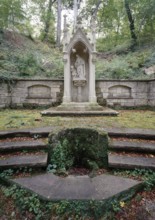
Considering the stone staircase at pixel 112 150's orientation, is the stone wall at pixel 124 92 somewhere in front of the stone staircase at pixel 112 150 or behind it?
behind

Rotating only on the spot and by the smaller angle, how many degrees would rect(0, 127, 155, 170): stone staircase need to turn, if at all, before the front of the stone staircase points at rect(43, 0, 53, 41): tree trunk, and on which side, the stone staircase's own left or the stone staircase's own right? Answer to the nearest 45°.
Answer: approximately 180°

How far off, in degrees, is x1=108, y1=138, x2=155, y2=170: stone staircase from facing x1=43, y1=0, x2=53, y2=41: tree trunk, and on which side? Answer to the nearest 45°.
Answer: approximately 135° to its right

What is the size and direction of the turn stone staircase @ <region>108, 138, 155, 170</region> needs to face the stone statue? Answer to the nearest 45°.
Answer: approximately 135° to its right

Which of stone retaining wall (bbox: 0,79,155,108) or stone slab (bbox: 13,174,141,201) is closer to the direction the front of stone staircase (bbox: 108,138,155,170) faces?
the stone slab

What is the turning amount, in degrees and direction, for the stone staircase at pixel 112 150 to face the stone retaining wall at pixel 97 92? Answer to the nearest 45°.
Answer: approximately 180°

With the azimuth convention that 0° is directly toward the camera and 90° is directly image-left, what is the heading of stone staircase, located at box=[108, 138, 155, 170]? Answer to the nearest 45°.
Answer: approximately 0°

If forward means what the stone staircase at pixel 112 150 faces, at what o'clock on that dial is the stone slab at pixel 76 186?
The stone slab is roughly at 1 o'clock from the stone staircase.

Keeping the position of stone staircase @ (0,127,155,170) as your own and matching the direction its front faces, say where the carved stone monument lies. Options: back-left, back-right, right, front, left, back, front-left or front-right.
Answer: back

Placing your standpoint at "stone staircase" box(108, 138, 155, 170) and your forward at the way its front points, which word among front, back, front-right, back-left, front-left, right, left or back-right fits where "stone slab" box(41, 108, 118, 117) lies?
back-right

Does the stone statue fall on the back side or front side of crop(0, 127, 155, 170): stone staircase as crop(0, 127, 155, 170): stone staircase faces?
on the back side

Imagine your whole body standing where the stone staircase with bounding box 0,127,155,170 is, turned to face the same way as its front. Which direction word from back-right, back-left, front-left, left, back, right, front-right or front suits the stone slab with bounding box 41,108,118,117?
back
